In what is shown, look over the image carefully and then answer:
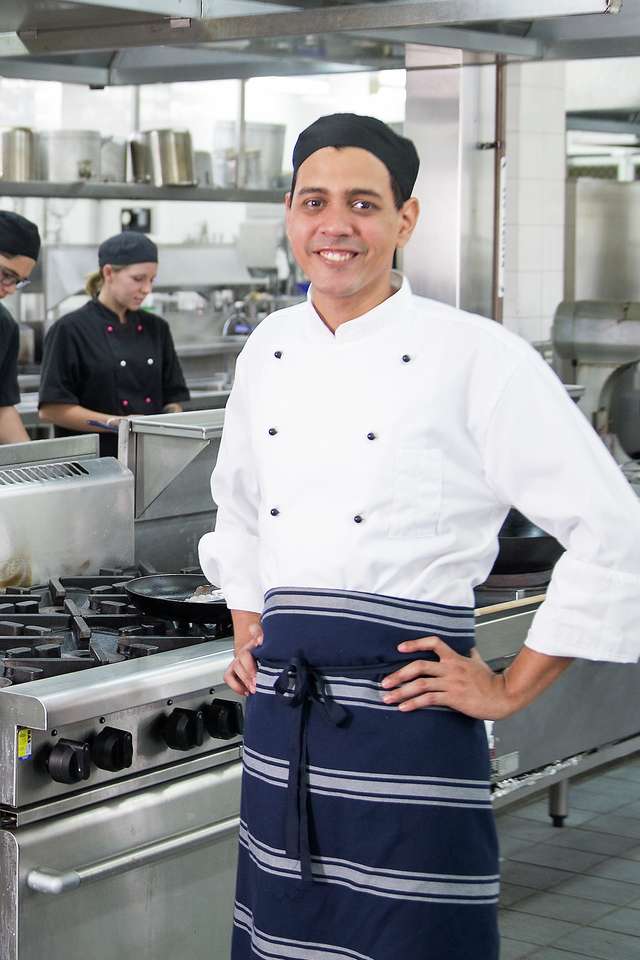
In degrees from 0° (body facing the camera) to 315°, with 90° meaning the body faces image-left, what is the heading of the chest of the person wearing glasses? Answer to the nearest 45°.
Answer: approximately 315°

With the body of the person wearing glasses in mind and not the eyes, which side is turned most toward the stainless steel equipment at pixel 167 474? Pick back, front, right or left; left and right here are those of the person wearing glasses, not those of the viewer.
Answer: front

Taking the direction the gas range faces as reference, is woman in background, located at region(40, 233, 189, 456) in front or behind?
behind

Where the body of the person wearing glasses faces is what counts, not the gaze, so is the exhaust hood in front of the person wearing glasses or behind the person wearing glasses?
in front

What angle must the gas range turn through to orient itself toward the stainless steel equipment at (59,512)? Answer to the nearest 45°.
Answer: approximately 135° to its left

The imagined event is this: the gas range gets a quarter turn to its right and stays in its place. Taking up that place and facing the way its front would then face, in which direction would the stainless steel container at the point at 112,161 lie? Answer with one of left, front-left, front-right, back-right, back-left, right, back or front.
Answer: back-right

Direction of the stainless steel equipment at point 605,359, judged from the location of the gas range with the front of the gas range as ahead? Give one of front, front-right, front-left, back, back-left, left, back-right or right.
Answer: left

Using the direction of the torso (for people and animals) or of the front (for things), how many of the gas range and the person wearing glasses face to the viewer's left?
0
